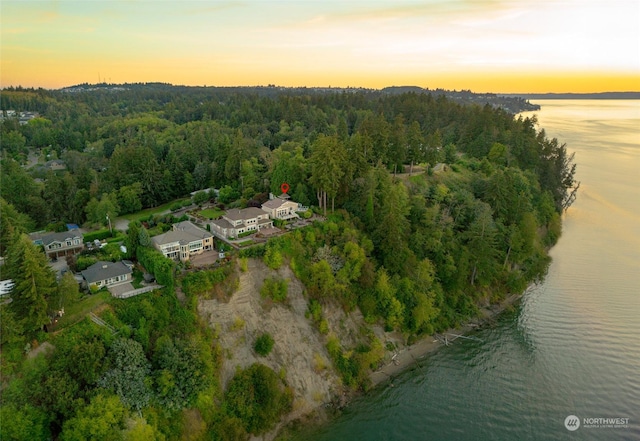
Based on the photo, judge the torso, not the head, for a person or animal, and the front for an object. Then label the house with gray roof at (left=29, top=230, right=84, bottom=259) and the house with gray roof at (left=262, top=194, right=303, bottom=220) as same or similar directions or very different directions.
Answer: same or similar directions

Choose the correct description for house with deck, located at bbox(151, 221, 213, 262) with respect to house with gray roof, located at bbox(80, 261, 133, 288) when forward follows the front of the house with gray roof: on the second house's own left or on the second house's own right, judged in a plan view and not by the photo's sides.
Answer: on the second house's own left

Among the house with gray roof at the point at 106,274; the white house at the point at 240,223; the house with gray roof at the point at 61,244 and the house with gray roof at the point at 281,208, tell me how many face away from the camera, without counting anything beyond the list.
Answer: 0

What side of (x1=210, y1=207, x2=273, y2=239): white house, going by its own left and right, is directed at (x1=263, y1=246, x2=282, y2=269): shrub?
front

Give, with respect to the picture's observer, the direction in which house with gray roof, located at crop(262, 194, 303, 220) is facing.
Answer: facing the viewer and to the right of the viewer

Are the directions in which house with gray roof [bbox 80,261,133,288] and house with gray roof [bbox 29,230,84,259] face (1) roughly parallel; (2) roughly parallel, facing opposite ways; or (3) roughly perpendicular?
roughly parallel

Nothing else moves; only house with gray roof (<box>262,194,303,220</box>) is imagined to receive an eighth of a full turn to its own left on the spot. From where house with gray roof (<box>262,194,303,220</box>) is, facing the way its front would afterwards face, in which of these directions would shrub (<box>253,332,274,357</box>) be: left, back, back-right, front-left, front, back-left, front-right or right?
right

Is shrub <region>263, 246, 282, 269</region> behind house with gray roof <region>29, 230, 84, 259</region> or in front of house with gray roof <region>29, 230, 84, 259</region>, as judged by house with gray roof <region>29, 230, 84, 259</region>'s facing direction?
in front

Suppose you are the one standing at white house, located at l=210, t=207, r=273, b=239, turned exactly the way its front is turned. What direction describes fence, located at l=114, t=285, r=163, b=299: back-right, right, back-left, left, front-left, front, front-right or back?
right

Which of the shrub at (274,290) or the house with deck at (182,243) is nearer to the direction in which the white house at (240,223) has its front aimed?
the shrub

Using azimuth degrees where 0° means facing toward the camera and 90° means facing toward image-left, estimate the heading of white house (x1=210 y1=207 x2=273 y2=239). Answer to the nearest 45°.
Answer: approximately 315°

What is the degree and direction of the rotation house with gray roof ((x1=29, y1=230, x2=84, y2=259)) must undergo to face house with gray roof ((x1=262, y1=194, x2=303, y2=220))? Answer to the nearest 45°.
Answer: approximately 45° to its left

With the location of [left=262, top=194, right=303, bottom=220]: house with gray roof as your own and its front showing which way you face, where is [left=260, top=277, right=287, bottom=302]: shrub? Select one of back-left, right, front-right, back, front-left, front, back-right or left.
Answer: front-right

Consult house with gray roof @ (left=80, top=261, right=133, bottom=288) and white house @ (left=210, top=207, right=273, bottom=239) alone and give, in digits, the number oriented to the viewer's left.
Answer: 0

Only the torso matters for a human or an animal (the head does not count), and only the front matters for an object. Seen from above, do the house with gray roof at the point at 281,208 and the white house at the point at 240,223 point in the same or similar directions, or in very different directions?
same or similar directions

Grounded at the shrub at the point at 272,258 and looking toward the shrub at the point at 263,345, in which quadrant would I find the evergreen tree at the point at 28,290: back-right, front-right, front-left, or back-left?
front-right
